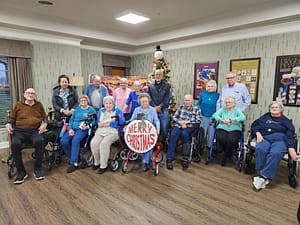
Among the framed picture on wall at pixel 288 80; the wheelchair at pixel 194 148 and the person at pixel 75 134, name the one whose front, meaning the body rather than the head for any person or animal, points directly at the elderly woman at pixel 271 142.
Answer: the framed picture on wall

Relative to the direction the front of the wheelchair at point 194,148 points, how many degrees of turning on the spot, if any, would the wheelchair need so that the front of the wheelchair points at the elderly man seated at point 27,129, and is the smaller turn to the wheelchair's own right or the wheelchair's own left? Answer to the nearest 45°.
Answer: approximately 45° to the wheelchair's own right

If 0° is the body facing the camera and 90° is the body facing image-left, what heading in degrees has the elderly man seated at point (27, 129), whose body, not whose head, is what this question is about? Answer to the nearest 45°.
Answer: approximately 0°

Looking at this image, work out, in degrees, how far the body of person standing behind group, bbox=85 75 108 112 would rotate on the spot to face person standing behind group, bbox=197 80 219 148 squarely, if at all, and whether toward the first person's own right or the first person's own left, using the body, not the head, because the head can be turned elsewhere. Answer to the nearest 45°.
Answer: approximately 90° to the first person's own left

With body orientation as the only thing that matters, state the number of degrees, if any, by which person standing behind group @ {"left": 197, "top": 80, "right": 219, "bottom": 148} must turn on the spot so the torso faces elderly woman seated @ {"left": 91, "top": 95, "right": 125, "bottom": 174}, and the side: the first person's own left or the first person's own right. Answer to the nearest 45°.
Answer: approximately 45° to the first person's own right

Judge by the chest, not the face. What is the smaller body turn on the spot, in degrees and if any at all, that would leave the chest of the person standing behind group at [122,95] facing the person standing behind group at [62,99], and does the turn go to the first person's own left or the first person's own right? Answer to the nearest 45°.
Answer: approximately 90° to the first person's own right

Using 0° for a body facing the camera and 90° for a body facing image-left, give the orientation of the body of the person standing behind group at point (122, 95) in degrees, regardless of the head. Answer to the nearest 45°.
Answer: approximately 0°

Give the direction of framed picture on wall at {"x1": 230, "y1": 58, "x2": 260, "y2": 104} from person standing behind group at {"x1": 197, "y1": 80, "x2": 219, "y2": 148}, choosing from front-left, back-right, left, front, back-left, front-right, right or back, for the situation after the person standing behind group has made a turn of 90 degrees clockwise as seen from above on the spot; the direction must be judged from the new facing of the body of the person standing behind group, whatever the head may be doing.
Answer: back-right

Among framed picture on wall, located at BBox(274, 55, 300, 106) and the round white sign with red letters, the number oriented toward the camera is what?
2
